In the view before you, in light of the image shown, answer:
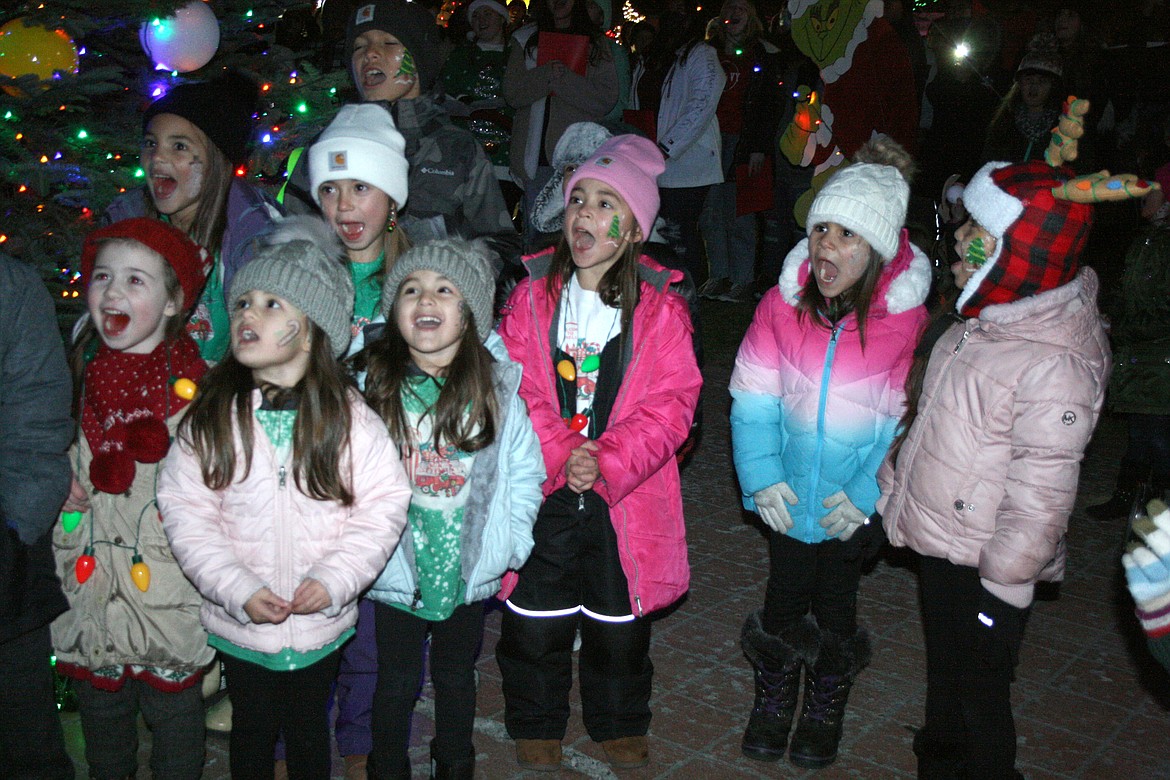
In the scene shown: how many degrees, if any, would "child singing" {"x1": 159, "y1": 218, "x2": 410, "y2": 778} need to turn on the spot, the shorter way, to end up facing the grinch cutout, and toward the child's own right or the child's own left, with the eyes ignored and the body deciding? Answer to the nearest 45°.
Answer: approximately 135° to the child's own left

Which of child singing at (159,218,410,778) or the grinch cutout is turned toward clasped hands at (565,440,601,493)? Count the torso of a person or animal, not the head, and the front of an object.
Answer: the grinch cutout

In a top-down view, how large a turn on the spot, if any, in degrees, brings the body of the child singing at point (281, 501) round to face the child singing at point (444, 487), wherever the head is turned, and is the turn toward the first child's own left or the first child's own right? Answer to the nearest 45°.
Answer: approximately 90° to the first child's own left

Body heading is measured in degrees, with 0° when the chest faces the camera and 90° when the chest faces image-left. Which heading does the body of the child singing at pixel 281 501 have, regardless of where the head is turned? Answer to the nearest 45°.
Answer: approximately 0°

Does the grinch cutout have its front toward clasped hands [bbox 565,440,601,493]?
yes

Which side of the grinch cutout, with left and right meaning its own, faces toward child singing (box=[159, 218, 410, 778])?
front

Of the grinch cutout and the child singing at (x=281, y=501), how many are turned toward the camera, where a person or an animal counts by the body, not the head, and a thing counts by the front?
2

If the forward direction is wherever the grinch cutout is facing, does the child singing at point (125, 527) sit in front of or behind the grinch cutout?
in front

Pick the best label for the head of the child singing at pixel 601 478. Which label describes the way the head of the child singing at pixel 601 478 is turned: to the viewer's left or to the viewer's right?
to the viewer's left

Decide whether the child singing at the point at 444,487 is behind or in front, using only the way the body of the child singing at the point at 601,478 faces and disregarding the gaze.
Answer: in front
